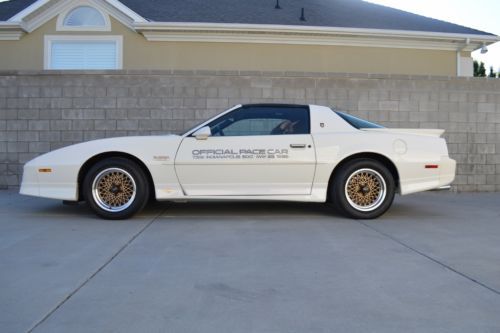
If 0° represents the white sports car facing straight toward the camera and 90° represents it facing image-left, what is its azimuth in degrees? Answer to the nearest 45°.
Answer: approximately 90°
